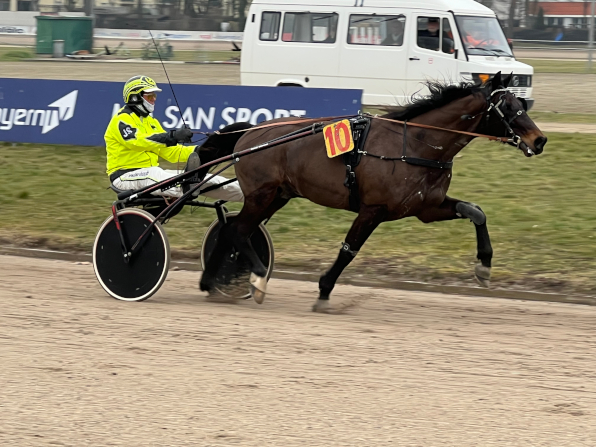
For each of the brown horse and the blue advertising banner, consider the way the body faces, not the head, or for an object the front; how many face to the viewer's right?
1

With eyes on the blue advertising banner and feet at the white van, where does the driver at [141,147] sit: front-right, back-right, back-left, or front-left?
front-left

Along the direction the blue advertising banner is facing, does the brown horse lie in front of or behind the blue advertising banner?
in front

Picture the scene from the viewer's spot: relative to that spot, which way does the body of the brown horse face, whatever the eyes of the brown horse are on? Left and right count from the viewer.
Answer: facing to the right of the viewer

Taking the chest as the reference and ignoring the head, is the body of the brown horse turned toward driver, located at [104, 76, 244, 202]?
no

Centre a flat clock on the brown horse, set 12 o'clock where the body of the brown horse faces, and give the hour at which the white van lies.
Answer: The white van is roughly at 9 o'clock from the brown horse.

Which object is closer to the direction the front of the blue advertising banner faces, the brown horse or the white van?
the brown horse

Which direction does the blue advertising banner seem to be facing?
toward the camera

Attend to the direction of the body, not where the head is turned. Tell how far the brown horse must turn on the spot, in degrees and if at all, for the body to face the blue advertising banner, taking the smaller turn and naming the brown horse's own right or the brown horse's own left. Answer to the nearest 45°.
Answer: approximately 135° to the brown horse's own left

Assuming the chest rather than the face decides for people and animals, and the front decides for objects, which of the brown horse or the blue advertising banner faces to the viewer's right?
the brown horse

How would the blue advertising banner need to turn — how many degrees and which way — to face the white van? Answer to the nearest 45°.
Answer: approximately 135° to its left

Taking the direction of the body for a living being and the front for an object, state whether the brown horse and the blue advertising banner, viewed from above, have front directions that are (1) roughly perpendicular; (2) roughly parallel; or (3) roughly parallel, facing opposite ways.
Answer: roughly perpendicular

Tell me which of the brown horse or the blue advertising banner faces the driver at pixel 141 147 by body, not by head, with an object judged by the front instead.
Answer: the blue advertising banner

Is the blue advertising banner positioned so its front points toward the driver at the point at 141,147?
yes
